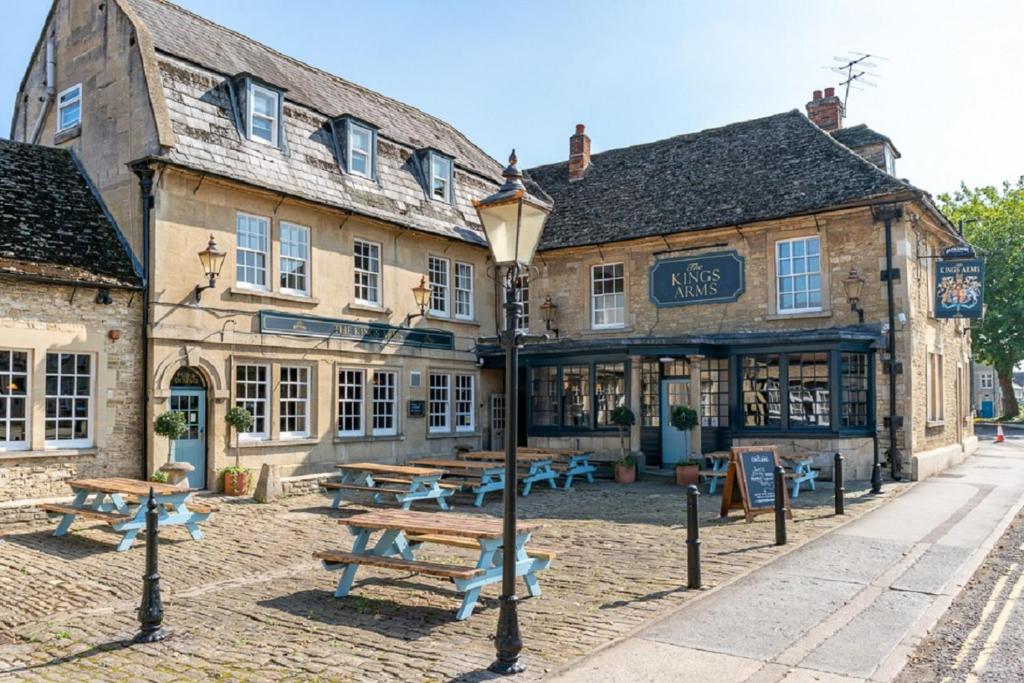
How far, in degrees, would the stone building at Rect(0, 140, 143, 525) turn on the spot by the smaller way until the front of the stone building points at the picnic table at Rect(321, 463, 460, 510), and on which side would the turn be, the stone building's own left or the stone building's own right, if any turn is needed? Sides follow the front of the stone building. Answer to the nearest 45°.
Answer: approximately 45° to the stone building's own left

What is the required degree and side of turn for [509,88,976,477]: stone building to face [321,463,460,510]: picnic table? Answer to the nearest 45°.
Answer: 0° — it already faces it

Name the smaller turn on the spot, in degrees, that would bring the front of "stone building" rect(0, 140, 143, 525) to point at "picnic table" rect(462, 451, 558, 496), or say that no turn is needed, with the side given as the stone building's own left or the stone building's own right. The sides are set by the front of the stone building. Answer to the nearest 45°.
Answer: approximately 45° to the stone building's own left

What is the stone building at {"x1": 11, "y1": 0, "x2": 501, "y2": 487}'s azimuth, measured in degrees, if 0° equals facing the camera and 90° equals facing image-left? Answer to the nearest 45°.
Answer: approximately 315°

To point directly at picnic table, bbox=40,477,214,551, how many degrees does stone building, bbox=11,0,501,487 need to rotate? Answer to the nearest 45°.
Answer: approximately 45° to its right

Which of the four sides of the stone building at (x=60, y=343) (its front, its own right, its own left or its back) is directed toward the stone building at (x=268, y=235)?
left

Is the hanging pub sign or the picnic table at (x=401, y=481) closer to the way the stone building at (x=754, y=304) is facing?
the picnic table
